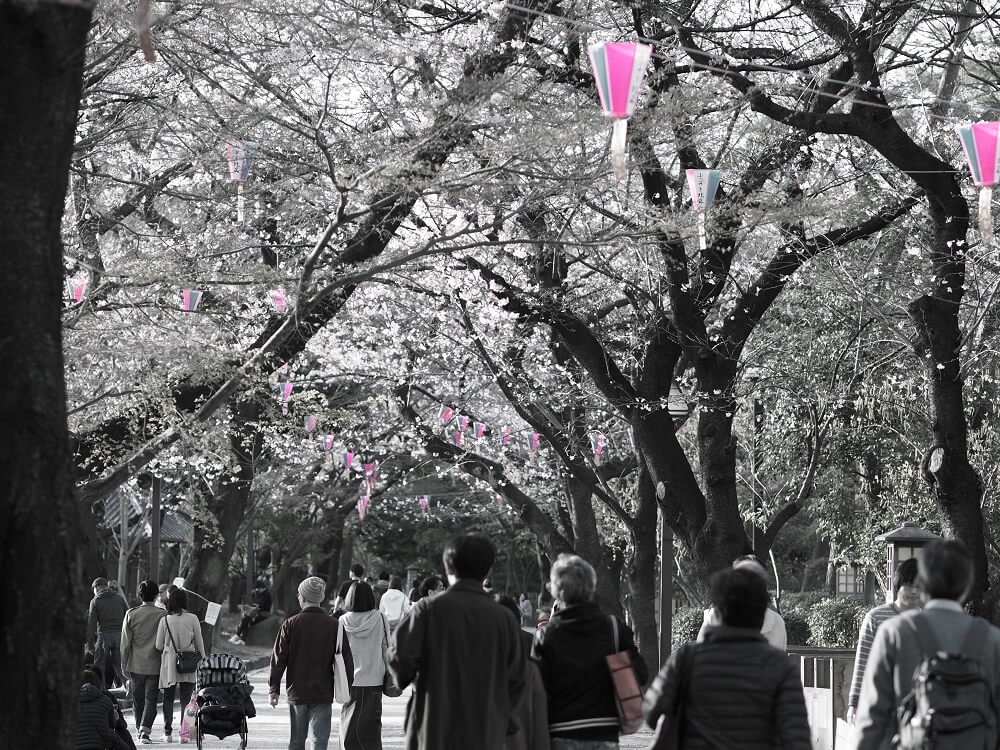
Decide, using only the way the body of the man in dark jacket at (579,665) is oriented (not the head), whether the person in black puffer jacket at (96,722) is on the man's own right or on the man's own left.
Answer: on the man's own left

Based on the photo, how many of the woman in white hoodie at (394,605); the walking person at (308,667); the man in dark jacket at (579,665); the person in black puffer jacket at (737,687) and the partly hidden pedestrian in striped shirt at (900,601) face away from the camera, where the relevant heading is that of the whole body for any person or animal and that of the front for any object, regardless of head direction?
4

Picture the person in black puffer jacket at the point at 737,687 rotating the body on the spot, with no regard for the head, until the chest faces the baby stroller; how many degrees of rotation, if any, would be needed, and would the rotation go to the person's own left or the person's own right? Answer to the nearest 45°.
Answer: approximately 45° to the person's own left

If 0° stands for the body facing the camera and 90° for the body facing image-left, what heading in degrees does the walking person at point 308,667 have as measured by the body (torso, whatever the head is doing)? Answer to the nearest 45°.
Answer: approximately 180°

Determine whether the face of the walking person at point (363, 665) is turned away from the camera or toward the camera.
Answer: away from the camera

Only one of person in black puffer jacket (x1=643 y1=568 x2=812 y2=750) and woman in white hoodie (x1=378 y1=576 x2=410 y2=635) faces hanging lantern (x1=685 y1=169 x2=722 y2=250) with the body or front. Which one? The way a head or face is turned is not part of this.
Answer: the person in black puffer jacket

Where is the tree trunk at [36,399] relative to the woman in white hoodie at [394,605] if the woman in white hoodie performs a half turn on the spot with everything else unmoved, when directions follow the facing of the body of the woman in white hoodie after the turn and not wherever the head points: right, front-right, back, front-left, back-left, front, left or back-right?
front

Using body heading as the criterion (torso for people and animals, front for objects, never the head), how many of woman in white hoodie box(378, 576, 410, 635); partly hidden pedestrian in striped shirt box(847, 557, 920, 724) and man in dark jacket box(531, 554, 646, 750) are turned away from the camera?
2

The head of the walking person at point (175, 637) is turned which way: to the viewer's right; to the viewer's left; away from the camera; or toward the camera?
away from the camera

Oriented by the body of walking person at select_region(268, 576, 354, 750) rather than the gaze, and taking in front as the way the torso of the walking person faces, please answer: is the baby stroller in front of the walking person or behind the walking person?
in front

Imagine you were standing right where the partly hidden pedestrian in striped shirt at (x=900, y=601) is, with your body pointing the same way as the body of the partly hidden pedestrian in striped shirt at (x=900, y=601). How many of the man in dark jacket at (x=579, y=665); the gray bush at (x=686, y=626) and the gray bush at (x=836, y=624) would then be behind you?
2

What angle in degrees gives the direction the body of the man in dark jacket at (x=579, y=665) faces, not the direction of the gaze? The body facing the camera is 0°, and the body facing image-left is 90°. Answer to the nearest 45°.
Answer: approximately 180°

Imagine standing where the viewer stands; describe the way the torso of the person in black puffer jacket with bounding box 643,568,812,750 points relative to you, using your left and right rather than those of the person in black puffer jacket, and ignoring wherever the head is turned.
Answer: facing away from the viewer
